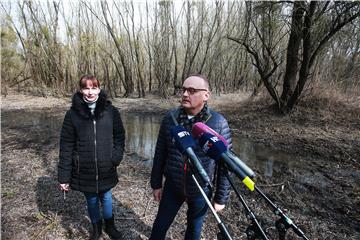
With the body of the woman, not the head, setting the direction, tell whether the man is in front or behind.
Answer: in front

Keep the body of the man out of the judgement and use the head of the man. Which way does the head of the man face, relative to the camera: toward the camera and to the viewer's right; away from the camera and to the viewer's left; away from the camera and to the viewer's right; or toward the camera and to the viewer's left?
toward the camera and to the viewer's left

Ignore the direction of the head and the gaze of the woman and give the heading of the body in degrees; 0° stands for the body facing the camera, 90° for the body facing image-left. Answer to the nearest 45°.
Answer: approximately 0°
